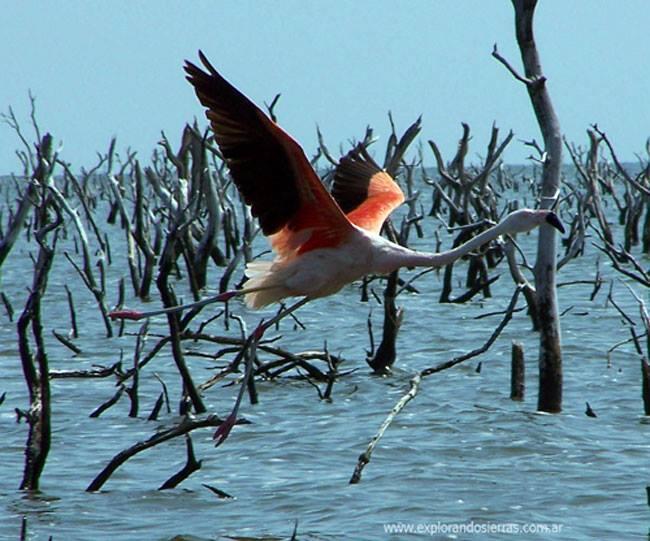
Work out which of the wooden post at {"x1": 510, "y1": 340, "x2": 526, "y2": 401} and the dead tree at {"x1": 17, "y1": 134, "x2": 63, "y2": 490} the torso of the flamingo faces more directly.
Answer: the wooden post

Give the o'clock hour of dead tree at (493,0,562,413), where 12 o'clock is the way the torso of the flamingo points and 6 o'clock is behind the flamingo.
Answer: The dead tree is roughly at 11 o'clock from the flamingo.

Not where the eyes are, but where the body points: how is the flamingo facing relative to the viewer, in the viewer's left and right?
facing to the right of the viewer

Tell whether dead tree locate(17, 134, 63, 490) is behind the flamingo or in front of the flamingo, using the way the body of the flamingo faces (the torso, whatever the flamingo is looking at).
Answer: behind

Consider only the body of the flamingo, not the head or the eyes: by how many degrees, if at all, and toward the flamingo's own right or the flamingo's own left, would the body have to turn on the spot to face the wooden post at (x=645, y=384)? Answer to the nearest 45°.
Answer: approximately 45° to the flamingo's own left
